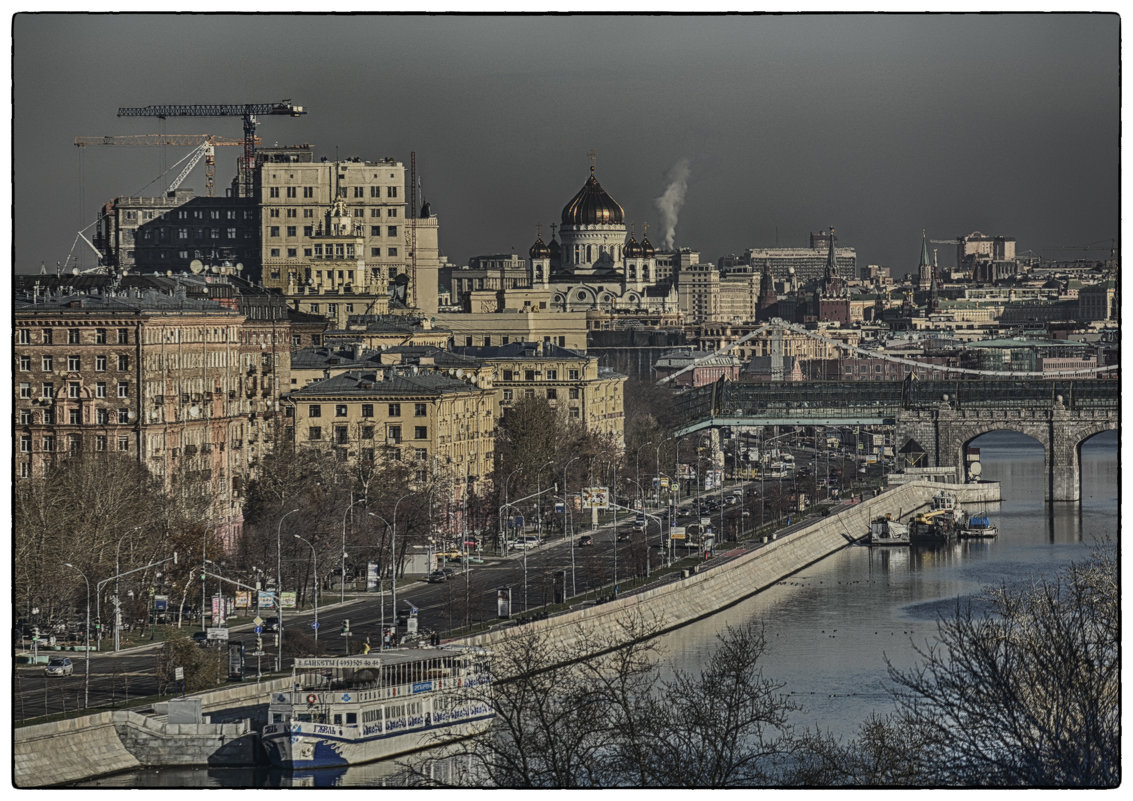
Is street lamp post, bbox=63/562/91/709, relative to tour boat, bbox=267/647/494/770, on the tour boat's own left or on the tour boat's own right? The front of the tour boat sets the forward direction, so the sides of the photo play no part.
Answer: on the tour boat's own right

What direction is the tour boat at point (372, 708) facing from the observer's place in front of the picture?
facing the viewer and to the left of the viewer

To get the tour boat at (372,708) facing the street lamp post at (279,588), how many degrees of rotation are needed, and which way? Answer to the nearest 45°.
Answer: approximately 135° to its right

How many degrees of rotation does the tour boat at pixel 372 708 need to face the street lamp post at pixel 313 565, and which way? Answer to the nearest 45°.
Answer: approximately 135° to its right

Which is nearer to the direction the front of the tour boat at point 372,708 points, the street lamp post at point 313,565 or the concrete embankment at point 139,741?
the concrete embankment
